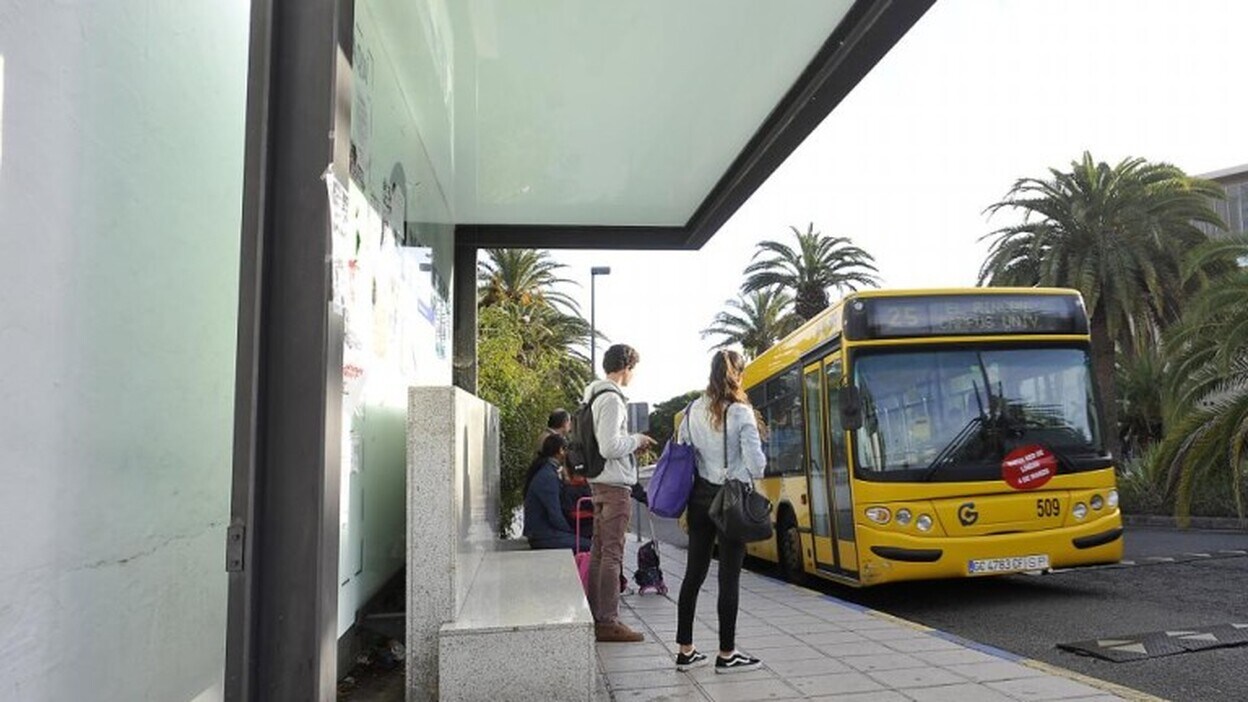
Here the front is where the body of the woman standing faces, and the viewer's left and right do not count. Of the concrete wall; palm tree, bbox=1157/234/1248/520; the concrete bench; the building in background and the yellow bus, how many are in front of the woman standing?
3

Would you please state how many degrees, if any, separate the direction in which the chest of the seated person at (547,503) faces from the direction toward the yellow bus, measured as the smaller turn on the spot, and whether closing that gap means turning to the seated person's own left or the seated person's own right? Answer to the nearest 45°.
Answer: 0° — they already face it

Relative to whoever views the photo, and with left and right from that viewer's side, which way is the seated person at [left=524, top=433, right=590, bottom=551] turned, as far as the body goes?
facing to the right of the viewer

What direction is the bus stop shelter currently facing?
to the viewer's right

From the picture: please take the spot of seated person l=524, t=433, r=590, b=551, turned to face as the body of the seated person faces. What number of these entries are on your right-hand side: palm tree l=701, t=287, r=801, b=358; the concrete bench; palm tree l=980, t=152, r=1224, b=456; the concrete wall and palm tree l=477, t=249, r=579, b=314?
2

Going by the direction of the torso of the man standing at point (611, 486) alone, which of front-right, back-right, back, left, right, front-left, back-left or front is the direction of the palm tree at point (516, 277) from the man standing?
left

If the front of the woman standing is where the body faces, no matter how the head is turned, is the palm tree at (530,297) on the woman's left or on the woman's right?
on the woman's left

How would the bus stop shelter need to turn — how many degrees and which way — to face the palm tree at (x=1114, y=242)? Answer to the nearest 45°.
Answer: approximately 45° to its left

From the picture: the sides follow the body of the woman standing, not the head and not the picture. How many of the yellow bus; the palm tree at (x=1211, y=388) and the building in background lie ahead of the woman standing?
3

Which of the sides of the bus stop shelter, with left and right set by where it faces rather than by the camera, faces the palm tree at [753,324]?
left

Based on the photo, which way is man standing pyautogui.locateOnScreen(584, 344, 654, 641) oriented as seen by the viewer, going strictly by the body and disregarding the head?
to the viewer's right

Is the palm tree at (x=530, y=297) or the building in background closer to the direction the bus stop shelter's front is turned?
the building in background
